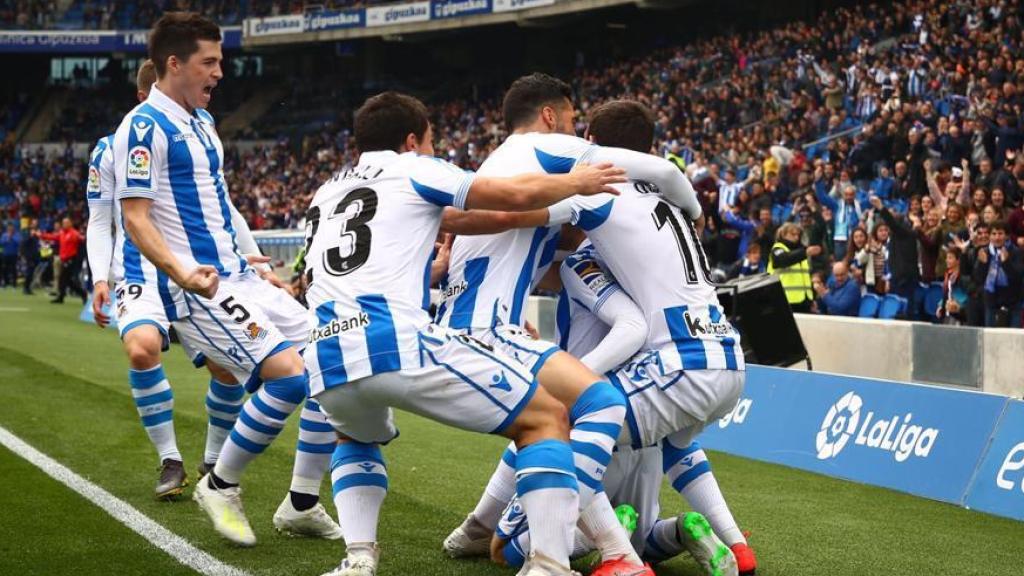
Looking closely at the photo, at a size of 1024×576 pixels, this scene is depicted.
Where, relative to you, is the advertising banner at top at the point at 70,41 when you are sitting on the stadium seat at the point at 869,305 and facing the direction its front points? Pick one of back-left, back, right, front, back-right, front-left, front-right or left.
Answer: right

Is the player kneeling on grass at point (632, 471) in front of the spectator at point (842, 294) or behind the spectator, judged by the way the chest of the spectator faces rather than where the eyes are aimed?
in front

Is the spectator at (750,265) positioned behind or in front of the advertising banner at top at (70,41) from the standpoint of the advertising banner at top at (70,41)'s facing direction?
in front

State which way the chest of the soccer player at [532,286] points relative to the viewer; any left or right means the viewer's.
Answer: facing away from the viewer and to the right of the viewer

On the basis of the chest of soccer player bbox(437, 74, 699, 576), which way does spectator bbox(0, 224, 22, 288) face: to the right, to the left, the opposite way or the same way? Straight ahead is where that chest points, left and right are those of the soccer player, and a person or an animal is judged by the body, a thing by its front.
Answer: to the right

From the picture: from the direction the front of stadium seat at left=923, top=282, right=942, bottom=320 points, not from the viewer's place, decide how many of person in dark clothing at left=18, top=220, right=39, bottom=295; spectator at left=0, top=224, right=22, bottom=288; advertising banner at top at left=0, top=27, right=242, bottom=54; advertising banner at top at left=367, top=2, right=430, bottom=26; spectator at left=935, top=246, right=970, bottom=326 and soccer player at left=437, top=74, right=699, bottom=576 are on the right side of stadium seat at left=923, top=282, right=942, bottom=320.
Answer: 4

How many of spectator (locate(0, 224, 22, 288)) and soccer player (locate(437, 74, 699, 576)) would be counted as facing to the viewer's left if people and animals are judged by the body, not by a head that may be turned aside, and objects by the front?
0

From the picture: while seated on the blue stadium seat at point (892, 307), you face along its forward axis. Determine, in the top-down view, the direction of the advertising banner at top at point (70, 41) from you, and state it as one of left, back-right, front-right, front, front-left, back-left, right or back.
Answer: right

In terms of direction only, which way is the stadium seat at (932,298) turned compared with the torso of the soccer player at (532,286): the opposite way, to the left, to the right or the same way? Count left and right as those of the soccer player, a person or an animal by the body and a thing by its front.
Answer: the opposite way

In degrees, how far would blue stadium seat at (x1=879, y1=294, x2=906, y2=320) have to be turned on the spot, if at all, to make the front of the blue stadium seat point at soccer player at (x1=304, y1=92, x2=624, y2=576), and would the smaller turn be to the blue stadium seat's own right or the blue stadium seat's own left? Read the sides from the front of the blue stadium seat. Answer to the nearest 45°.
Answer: approximately 45° to the blue stadium seat's own left

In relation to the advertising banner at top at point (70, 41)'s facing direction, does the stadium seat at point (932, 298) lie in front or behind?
in front

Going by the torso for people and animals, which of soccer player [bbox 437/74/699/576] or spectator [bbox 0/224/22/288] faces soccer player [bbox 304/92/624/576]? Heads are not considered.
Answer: the spectator
